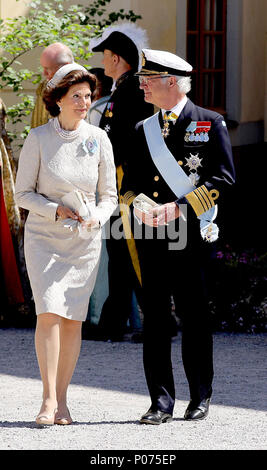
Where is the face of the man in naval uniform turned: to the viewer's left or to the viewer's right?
to the viewer's left

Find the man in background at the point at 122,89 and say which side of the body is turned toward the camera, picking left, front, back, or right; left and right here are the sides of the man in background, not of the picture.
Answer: left

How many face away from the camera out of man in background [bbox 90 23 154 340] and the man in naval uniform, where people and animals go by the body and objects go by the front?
0

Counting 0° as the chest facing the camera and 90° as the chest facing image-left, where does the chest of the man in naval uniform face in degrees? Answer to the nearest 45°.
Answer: approximately 45°

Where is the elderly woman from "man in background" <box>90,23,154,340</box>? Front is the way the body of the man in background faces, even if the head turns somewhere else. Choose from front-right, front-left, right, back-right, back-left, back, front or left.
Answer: left

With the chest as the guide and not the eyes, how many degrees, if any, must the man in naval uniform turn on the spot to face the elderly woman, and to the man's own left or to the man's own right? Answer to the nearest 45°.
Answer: approximately 45° to the man's own right

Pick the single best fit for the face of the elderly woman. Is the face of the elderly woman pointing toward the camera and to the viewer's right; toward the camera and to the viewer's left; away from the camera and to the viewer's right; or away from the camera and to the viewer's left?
toward the camera and to the viewer's right

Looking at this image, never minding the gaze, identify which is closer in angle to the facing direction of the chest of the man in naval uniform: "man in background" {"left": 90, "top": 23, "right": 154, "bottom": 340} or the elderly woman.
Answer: the elderly woman

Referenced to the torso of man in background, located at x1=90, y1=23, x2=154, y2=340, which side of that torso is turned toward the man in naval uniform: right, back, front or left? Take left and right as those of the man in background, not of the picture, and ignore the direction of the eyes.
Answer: left
